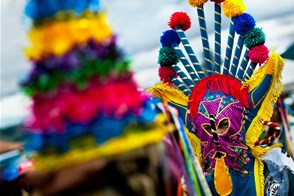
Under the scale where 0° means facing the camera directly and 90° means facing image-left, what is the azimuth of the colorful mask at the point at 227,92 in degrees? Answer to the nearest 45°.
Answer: approximately 45°

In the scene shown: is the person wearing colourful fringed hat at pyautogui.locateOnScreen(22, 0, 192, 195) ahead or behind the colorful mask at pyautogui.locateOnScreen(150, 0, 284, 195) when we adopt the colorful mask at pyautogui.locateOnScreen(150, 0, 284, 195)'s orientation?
ahead
